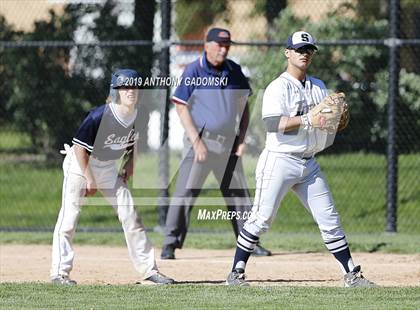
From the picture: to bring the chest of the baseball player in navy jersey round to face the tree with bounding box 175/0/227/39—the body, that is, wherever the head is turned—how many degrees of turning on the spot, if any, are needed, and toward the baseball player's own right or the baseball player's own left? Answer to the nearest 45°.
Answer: approximately 135° to the baseball player's own left

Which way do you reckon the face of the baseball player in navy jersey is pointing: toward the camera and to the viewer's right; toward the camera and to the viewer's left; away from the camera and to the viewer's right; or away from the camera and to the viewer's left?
toward the camera and to the viewer's right

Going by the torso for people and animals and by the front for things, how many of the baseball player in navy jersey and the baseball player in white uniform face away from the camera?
0

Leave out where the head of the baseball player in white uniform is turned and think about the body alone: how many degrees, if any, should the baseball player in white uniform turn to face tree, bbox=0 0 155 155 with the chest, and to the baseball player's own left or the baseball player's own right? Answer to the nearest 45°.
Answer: approximately 180°

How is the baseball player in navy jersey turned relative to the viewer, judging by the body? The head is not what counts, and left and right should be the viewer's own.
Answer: facing the viewer and to the right of the viewer

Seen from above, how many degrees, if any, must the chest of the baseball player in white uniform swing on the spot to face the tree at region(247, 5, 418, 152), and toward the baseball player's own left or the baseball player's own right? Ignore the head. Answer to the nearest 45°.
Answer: approximately 135° to the baseball player's own left

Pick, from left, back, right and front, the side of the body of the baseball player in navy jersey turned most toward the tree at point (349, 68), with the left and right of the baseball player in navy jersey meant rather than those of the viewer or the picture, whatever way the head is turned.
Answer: left

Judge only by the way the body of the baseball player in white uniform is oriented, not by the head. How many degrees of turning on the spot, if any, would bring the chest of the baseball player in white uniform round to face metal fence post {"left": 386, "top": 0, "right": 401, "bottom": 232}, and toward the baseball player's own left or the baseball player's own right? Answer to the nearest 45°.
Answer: approximately 135° to the baseball player's own left

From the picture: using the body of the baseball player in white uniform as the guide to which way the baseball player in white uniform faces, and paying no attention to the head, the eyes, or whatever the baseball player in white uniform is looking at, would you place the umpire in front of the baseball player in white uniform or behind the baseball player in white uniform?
behind
